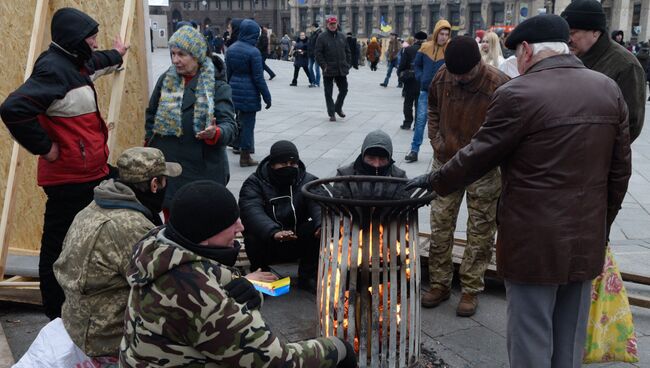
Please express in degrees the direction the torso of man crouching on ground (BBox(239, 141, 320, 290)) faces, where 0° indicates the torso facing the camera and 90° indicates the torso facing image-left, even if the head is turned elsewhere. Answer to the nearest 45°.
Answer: approximately 315°

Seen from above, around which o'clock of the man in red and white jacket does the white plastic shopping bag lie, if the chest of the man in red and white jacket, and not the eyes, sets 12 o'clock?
The white plastic shopping bag is roughly at 3 o'clock from the man in red and white jacket.

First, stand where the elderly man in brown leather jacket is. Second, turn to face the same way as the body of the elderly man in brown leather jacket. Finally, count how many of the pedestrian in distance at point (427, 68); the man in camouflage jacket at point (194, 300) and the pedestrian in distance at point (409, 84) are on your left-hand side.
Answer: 1

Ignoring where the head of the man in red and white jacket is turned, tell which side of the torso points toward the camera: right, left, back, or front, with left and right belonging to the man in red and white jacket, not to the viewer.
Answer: right

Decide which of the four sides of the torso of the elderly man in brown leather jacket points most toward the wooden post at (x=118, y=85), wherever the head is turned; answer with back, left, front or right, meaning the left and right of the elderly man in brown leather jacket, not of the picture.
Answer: front

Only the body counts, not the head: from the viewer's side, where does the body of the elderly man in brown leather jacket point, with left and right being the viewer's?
facing away from the viewer and to the left of the viewer

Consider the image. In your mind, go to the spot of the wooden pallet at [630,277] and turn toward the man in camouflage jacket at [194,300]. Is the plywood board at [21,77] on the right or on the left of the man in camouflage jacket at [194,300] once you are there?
right
